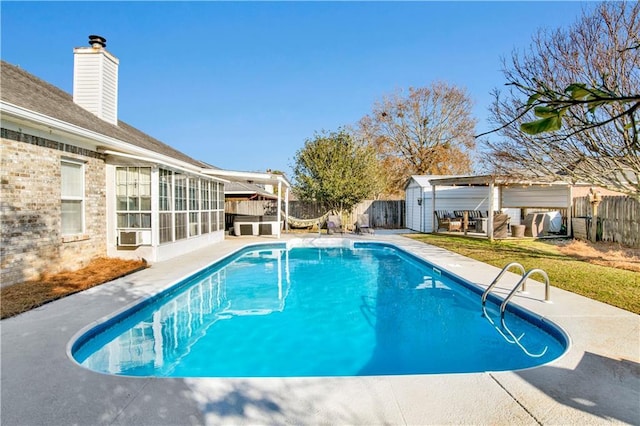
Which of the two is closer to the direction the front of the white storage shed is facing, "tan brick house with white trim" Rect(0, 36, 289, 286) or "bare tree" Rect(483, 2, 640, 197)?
the tan brick house with white trim

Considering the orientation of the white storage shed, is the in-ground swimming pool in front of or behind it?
in front

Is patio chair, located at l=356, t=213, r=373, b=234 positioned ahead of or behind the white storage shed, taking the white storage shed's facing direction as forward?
ahead

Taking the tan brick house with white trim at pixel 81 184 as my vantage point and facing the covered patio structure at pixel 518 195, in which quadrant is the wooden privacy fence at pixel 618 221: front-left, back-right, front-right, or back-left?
front-right

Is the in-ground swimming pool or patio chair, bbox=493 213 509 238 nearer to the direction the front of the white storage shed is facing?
the in-ground swimming pool

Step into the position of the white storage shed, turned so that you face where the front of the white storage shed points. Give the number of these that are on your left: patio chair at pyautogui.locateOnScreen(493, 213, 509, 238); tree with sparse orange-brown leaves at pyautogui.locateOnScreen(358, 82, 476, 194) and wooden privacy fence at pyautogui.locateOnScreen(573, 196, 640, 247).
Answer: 2

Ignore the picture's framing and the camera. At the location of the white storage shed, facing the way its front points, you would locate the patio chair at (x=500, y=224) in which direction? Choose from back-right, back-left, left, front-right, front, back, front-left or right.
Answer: left

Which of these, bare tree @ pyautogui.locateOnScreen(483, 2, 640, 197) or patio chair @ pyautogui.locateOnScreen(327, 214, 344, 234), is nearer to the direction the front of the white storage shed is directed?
the patio chair

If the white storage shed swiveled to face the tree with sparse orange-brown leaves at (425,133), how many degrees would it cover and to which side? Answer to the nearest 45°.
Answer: approximately 135° to its right

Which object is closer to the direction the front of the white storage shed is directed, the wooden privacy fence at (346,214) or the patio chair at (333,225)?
the patio chair

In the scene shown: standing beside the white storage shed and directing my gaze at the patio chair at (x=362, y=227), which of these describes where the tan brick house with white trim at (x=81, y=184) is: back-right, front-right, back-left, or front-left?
front-left

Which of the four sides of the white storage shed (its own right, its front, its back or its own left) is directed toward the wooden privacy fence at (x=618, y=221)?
left

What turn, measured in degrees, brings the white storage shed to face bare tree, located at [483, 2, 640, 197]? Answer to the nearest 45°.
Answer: approximately 90° to its left

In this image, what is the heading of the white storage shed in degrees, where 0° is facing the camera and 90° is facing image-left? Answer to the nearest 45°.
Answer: approximately 45°
